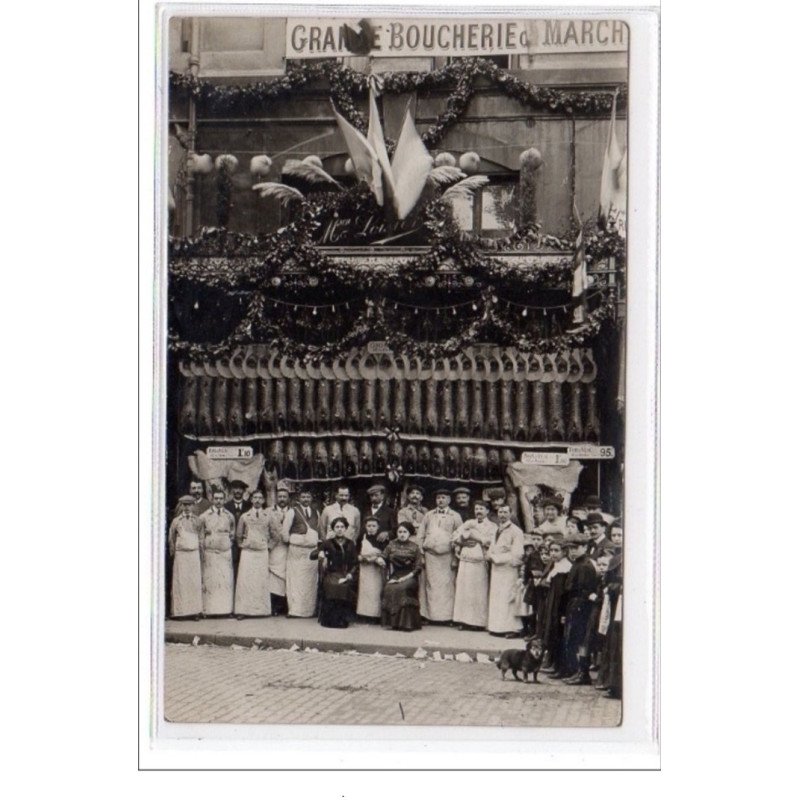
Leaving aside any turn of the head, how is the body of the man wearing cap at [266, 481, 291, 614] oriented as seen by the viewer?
toward the camera

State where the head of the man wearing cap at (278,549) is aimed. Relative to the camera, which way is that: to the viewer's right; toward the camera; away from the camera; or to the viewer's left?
toward the camera

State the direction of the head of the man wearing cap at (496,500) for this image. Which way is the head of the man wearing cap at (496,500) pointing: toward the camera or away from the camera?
toward the camera

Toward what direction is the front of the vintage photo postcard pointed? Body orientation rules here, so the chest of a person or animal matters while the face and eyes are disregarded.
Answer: toward the camera
